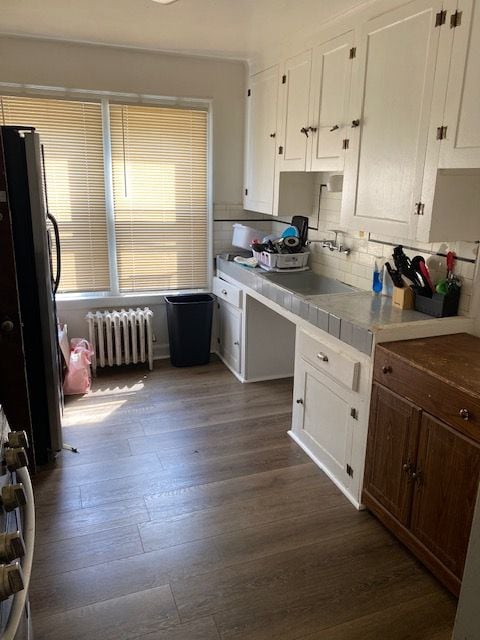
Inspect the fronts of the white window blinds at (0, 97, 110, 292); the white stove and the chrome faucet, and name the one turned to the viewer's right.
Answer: the white stove

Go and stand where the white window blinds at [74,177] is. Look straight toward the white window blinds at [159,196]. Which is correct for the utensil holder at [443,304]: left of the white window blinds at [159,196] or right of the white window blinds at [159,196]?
right

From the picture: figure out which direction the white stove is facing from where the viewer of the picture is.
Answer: facing to the right of the viewer

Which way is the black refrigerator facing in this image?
to the viewer's right

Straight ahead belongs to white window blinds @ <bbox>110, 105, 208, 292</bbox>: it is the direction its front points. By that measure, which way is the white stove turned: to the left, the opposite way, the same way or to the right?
to the left

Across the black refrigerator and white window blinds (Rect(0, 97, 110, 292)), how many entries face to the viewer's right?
1

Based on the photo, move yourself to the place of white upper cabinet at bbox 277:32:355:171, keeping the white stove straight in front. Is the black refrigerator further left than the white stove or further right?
right

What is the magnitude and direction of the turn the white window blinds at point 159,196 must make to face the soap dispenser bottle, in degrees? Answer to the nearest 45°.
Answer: approximately 45° to its left

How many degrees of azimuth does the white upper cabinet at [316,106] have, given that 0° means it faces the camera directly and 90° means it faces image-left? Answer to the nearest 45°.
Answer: approximately 45°

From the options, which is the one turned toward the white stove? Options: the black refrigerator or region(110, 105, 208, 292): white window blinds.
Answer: the white window blinds
